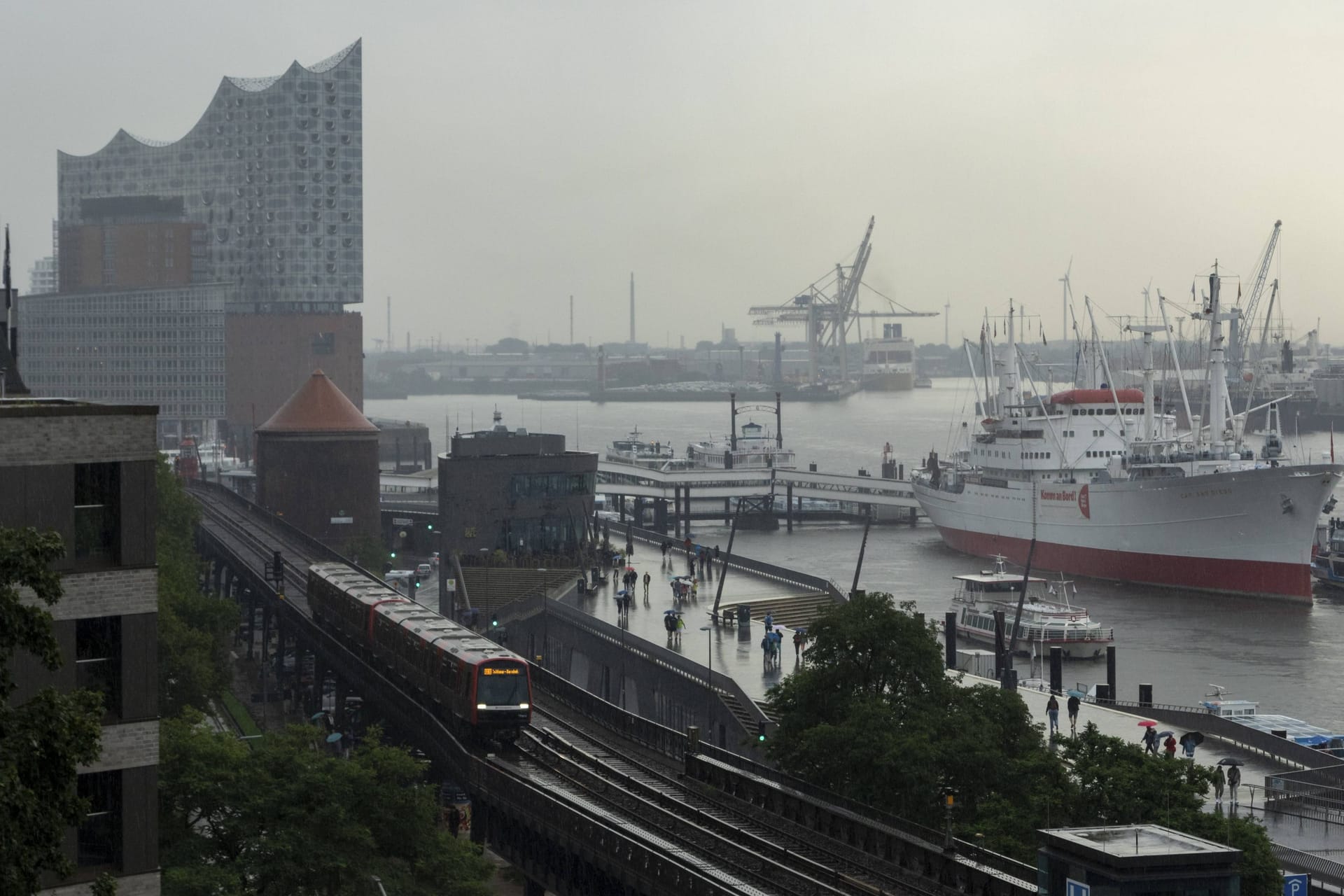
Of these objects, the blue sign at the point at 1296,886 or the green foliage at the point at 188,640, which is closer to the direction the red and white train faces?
the blue sign

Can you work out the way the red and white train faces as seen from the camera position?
facing the viewer and to the right of the viewer

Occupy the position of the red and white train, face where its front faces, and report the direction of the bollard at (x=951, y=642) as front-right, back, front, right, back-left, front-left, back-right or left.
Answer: left

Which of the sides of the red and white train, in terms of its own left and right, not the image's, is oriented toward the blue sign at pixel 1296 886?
front

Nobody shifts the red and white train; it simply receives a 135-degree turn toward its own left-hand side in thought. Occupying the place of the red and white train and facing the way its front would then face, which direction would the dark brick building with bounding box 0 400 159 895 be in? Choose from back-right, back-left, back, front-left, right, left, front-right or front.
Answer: back

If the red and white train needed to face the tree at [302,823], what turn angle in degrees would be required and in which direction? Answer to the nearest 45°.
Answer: approximately 45° to its right

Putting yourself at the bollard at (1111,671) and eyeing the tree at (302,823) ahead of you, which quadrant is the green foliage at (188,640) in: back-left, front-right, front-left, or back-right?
front-right

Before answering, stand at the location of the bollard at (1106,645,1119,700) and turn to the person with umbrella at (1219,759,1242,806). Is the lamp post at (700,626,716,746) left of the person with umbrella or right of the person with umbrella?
right

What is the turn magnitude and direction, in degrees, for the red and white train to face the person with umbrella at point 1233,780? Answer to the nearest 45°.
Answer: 0° — it already faces them

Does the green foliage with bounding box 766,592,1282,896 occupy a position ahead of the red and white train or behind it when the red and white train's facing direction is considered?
ahead

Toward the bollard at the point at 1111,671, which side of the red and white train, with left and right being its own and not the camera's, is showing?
left

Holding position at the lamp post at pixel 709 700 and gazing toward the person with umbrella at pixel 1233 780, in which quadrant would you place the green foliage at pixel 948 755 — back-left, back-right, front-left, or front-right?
front-right

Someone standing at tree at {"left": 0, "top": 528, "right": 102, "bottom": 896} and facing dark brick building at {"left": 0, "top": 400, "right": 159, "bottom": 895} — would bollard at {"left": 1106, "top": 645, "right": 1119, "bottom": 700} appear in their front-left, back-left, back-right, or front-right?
front-right

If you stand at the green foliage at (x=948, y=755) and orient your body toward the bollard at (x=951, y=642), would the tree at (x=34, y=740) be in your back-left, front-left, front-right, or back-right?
back-left

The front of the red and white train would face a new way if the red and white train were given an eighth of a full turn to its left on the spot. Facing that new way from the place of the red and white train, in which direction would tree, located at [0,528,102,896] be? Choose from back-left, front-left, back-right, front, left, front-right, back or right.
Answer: right

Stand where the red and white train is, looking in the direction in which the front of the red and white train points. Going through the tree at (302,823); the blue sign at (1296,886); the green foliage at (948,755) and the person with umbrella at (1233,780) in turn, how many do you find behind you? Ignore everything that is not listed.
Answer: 0
